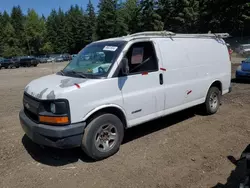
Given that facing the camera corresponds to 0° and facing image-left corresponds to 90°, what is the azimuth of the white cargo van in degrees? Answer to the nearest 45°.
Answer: approximately 45°
